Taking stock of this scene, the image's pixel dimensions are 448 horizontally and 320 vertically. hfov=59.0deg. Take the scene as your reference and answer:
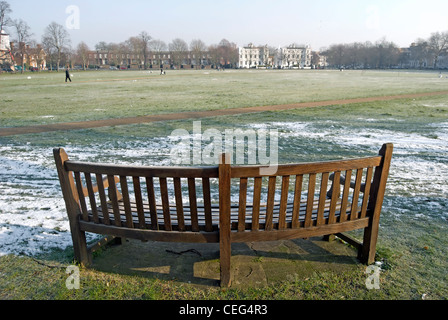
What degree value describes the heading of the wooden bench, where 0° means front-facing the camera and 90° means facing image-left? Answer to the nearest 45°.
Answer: approximately 180°
